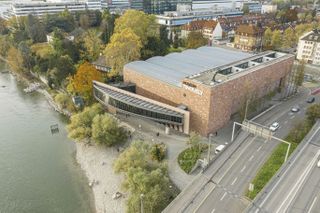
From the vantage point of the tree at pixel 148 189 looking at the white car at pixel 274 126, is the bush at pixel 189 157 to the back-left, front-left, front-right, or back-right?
front-left

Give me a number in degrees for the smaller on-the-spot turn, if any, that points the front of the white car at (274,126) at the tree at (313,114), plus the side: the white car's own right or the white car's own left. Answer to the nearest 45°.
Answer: approximately 180°

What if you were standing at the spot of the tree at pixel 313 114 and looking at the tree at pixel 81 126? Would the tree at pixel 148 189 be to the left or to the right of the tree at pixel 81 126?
left

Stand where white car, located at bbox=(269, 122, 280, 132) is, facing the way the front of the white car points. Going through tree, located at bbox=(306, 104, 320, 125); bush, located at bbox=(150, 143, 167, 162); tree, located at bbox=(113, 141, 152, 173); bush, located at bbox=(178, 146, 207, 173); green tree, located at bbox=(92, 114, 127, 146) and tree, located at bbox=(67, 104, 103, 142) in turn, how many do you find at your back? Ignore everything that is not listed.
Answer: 1

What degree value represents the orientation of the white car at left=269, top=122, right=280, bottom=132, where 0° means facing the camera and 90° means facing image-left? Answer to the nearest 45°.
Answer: approximately 45°

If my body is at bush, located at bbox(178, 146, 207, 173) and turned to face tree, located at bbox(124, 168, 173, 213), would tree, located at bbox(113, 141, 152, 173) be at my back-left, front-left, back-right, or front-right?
front-right

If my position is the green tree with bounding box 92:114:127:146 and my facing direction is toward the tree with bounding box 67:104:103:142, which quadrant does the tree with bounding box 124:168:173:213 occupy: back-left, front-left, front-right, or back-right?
back-left

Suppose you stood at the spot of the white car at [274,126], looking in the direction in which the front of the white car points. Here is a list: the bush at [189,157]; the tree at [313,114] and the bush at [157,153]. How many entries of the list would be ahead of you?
2

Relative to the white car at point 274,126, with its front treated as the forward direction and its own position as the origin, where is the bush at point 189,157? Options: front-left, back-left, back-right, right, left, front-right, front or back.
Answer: front

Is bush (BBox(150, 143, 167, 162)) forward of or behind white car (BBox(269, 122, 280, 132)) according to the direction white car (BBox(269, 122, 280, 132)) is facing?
forward

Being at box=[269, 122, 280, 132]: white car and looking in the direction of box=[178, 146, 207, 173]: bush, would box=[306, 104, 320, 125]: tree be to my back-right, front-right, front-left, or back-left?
back-left

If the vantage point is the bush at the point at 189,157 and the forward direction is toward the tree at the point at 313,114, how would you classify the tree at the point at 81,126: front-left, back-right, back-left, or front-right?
back-left

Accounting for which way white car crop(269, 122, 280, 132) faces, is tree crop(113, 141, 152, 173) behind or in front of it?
in front
